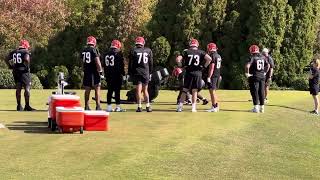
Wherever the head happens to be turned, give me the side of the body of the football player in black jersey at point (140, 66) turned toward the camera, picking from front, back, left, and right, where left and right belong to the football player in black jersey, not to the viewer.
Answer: back

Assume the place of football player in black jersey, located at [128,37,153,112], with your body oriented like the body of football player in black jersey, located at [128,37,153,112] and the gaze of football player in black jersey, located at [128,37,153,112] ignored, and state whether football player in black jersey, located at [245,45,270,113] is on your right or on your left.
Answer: on your right

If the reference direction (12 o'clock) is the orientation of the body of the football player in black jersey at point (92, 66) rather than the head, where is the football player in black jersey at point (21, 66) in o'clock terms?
the football player in black jersey at point (21, 66) is roughly at 8 o'clock from the football player in black jersey at point (92, 66).

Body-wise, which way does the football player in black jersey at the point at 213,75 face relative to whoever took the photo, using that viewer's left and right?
facing away from the viewer and to the left of the viewer

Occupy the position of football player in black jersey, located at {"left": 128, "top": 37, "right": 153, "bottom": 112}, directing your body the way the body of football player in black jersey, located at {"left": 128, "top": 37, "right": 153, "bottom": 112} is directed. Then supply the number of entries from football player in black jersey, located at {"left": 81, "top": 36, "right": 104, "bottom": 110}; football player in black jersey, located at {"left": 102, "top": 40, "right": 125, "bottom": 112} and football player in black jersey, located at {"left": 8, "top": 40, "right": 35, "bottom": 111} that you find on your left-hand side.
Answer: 3

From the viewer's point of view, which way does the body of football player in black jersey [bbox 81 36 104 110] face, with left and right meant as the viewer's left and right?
facing away from the viewer and to the right of the viewer

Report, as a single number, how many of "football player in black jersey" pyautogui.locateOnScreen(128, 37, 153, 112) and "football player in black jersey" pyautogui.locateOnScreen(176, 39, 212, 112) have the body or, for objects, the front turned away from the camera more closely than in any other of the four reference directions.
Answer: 2

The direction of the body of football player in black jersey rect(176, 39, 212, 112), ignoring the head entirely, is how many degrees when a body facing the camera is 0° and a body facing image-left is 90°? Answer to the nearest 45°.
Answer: approximately 180°

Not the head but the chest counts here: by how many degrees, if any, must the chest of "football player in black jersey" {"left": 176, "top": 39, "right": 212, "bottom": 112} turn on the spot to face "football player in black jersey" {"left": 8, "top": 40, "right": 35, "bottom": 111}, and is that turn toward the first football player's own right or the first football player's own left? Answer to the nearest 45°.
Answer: approximately 90° to the first football player's own left

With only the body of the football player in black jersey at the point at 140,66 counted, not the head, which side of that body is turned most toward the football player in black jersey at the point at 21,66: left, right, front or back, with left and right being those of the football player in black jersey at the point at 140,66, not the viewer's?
left

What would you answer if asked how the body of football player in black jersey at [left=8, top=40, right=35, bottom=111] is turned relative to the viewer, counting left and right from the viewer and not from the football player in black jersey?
facing away from the viewer and to the right of the viewer
